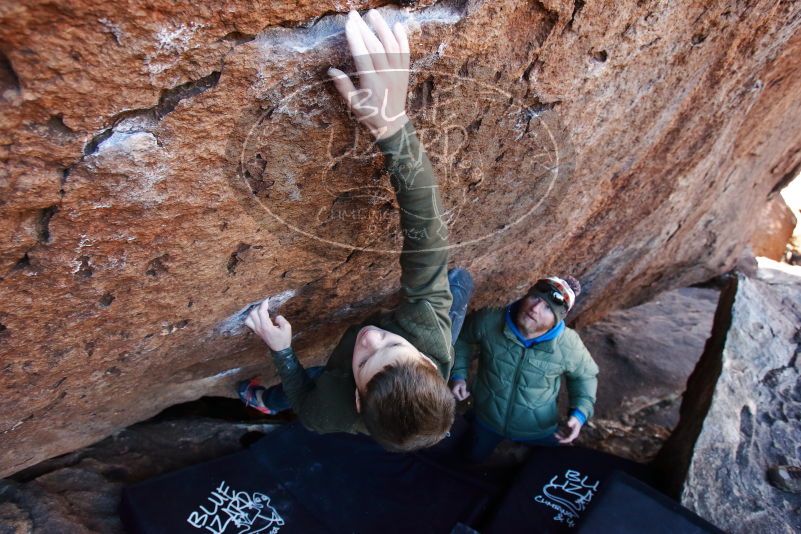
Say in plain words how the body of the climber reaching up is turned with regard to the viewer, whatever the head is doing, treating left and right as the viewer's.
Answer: facing away from the viewer and to the left of the viewer

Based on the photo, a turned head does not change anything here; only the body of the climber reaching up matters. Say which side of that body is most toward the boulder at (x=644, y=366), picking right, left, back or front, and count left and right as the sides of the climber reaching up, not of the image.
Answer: right

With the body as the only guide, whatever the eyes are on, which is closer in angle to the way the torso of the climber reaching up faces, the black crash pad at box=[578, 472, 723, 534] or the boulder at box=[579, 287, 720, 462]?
the boulder

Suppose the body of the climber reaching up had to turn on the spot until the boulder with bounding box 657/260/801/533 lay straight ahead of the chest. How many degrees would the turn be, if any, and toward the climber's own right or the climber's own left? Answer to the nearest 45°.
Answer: approximately 135° to the climber's own right
